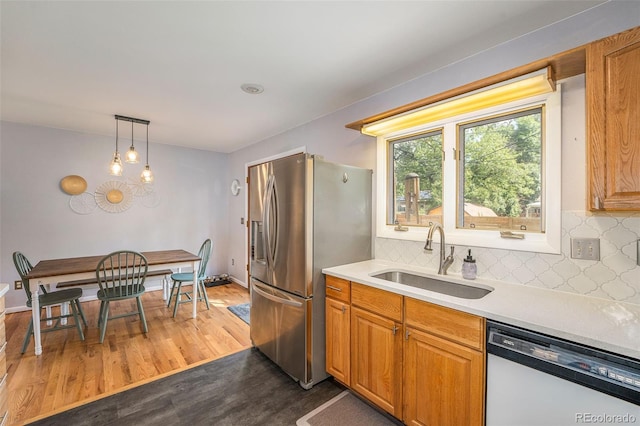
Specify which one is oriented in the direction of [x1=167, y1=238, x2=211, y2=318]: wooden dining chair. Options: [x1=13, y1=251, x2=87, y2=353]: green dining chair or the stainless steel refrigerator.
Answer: the green dining chair

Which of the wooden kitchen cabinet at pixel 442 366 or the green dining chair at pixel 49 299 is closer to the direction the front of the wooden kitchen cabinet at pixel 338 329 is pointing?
the green dining chair

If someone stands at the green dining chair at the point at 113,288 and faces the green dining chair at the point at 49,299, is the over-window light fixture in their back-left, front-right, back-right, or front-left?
back-left

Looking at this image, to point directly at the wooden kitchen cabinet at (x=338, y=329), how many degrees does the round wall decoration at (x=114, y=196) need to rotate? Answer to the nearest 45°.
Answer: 0° — it already faces it

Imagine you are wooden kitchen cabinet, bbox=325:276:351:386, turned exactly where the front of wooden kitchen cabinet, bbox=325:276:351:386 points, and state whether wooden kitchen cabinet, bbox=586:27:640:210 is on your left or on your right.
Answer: on your left

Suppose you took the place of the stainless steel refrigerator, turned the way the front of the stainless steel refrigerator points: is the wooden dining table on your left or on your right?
on your right

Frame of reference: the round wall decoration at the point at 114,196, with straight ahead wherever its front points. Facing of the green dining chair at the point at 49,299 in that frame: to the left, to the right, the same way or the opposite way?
to the left

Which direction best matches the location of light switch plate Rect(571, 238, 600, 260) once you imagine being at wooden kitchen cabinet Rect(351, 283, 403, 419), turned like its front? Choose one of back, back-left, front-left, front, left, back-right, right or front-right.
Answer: back-left

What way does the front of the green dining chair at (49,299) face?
to the viewer's right
